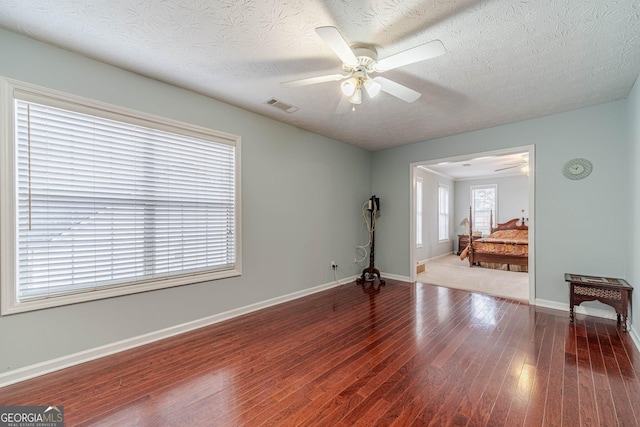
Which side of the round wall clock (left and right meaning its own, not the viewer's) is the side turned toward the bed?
back

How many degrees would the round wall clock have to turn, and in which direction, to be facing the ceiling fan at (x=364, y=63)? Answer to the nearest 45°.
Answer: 0° — it already faces it

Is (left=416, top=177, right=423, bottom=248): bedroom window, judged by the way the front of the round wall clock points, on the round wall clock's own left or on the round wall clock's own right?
on the round wall clock's own right

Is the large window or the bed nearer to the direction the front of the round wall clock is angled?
the large window

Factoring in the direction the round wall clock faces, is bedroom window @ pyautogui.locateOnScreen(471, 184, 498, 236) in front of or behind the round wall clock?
behind

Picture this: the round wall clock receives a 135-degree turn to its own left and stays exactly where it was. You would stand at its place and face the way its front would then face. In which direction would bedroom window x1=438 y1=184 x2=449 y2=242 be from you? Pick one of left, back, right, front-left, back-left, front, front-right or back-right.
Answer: left

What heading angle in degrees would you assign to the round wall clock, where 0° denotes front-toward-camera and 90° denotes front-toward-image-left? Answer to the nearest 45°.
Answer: approximately 0°

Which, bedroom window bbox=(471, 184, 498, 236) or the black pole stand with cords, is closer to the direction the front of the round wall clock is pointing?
the black pole stand with cords

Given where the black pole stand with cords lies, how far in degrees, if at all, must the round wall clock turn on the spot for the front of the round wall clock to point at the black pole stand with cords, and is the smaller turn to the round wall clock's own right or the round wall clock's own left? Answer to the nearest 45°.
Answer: approximately 90° to the round wall clock's own right

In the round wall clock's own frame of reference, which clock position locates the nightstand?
The nightstand is roughly at 5 o'clock from the round wall clock.

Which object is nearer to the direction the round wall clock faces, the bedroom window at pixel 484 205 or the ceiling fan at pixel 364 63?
the ceiling fan
